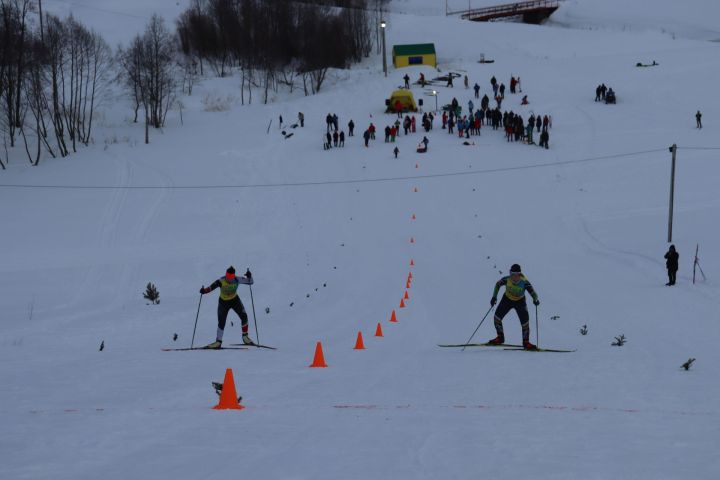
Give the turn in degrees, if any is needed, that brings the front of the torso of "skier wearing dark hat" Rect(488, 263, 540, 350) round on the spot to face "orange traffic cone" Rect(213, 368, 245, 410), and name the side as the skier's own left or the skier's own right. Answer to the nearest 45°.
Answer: approximately 45° to the skier's own right

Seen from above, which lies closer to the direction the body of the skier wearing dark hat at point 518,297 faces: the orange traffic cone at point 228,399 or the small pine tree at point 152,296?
the orange traffic cone

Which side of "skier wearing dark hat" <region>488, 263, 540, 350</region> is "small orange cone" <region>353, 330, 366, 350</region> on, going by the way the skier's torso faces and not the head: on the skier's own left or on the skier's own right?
on the skier's own right

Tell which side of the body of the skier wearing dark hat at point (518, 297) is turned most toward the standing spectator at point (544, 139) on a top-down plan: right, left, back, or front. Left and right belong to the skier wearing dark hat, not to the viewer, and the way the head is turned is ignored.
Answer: back

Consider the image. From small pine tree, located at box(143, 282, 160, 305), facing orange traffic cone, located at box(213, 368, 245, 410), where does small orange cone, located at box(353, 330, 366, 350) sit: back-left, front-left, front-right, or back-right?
front-left

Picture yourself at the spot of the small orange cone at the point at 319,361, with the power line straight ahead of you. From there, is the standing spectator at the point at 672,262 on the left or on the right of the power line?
right

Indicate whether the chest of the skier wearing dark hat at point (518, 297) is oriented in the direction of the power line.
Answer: no

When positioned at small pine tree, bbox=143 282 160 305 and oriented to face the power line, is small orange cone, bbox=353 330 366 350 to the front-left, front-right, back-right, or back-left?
back-right

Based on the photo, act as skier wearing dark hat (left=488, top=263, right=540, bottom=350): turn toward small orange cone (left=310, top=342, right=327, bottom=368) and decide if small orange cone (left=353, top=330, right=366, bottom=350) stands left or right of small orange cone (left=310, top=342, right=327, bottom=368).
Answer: right

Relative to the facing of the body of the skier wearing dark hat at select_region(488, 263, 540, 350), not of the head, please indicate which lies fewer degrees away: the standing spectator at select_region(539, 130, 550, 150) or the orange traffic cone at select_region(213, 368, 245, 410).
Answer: the orange traffic cone

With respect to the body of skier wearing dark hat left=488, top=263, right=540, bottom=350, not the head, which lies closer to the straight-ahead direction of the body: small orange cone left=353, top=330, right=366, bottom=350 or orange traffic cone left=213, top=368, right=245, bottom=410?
the orange traffic cone

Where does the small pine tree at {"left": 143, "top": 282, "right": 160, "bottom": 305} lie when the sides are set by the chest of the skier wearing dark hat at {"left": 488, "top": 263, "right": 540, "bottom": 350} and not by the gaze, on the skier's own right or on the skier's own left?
on the skier's own right

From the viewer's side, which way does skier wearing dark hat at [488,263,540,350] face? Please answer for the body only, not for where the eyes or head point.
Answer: toward the camera

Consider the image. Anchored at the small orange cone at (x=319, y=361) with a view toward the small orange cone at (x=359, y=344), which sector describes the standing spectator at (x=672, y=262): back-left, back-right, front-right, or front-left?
front-right

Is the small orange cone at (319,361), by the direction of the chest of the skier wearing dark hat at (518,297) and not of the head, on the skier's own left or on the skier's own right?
on the skier's own right

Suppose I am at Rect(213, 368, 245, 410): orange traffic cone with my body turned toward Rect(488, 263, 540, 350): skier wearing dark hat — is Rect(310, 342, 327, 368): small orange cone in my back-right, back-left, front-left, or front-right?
front-left
